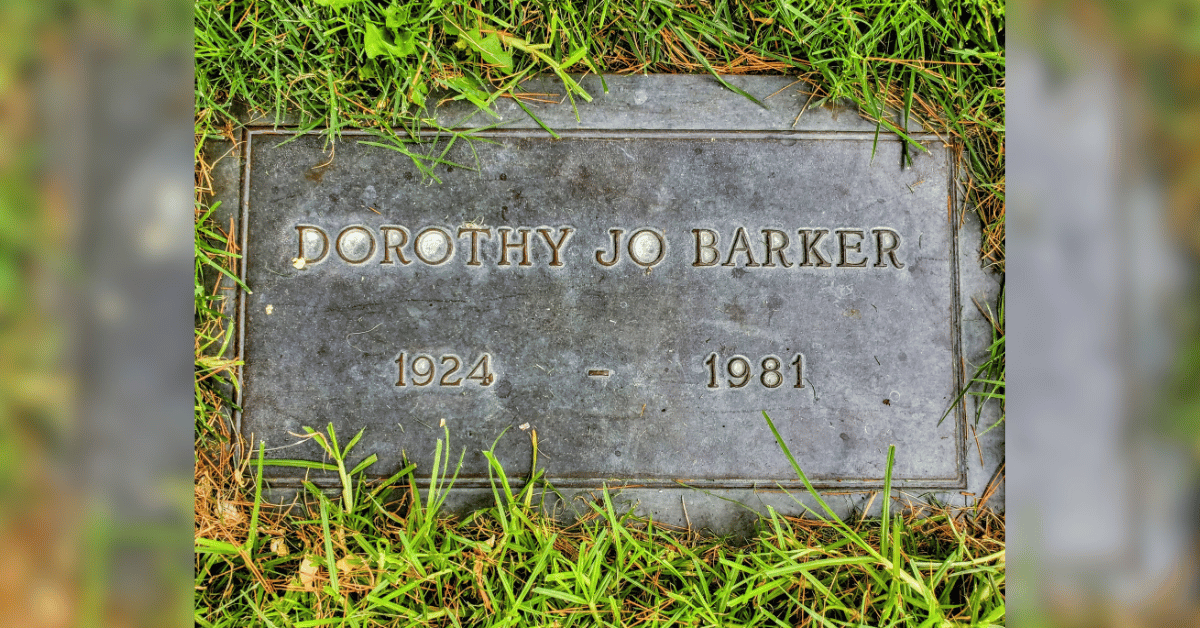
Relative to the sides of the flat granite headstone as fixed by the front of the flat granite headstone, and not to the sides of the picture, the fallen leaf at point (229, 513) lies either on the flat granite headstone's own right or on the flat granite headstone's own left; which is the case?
on the flat granite headstone's own right

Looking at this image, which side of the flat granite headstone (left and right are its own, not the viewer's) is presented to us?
front
